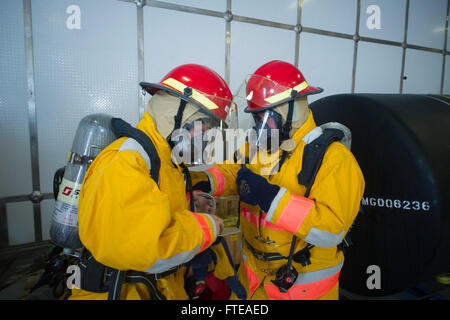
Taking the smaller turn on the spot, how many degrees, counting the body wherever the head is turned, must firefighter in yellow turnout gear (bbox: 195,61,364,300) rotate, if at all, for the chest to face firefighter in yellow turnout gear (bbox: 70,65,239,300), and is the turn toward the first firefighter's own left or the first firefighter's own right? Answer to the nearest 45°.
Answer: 0° — they already face them

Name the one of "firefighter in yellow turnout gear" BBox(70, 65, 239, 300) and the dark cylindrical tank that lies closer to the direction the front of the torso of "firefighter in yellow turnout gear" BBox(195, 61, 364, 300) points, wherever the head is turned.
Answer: the firefighter in yellow turnout gear

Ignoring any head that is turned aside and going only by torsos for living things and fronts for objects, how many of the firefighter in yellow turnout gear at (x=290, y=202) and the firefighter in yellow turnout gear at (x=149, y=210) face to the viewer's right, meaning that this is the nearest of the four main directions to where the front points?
1

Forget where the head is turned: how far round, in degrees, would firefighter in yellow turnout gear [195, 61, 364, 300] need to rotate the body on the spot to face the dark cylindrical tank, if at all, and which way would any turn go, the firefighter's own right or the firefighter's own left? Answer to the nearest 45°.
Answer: approximately 180°

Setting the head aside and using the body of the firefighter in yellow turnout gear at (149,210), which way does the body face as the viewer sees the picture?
to the viewer's right
